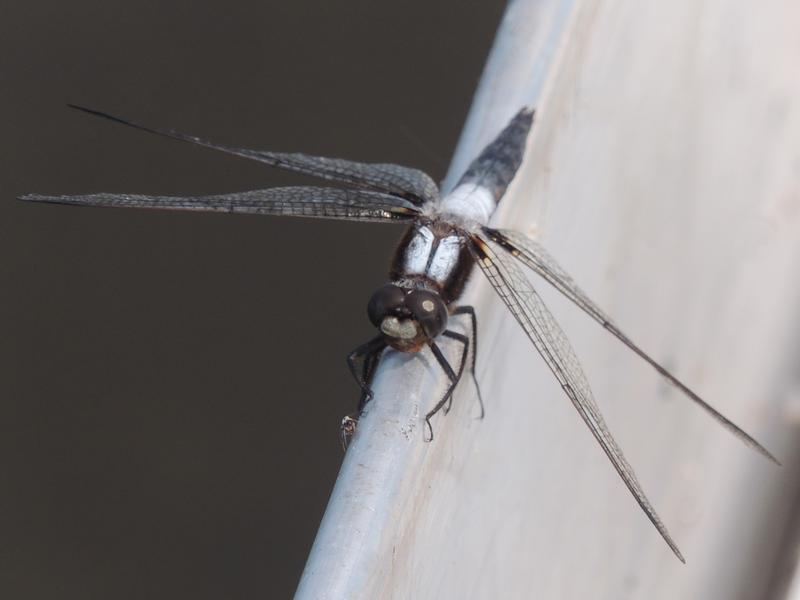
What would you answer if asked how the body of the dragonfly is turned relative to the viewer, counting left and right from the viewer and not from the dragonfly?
facing the viewer and to the left of the viewer
